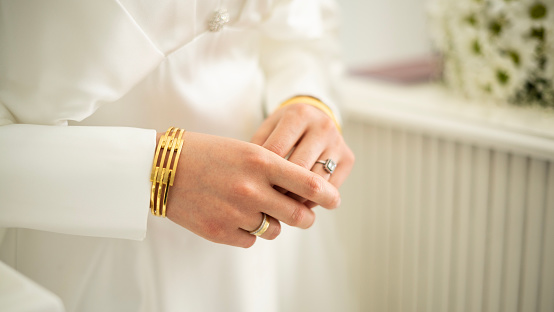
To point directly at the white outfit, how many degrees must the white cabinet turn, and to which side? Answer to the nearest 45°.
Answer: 0° — it already faces it

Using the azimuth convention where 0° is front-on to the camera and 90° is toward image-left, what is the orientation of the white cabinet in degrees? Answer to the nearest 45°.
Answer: approximately 45°

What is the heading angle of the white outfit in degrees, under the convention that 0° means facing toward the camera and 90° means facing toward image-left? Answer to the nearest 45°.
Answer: approximately 315°

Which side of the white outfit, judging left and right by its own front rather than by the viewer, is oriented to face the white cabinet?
left
